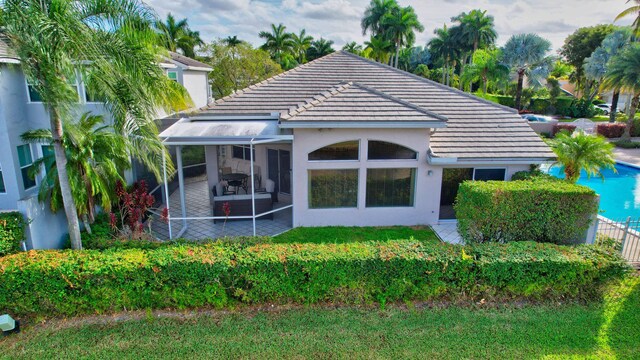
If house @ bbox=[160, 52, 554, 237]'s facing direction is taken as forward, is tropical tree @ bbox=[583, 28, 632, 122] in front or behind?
in front

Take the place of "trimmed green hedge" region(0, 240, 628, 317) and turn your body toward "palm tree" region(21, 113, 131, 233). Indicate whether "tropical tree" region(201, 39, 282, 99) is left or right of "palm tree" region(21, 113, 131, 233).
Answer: right

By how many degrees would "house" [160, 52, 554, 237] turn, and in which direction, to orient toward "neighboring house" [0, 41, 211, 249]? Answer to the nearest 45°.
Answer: approximately 90° to its left

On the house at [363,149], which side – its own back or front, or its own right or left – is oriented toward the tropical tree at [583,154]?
right

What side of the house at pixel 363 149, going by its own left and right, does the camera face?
back

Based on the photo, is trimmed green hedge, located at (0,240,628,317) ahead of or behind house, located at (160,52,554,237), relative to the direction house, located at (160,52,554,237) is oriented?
behind
